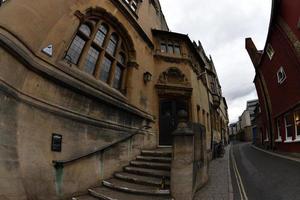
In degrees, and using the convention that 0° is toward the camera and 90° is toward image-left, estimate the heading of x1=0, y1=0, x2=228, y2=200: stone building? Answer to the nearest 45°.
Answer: approximately 315°
